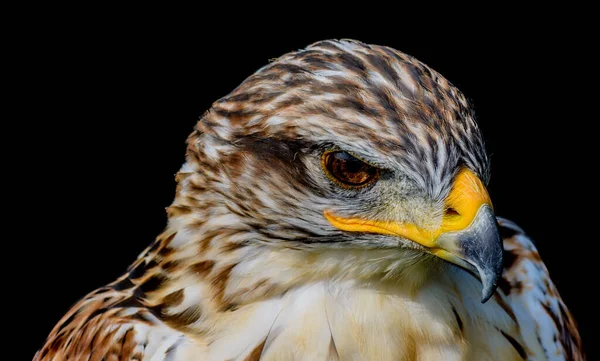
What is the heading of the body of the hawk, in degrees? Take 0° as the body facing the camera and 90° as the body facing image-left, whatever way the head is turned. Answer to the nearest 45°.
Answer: approximately 315°
